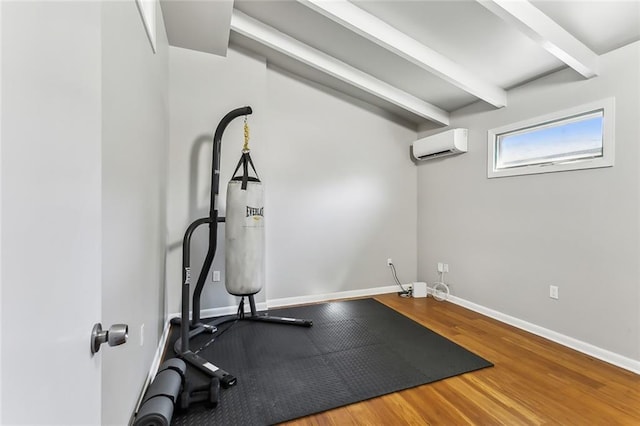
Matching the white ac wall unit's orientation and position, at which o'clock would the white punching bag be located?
The white punching bag is roughly at 12 o'clock from the white ac wall unit.

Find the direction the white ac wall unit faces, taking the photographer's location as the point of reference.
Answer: facing the viewer and to the left of the viewer

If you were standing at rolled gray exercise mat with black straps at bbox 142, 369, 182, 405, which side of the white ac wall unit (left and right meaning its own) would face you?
front

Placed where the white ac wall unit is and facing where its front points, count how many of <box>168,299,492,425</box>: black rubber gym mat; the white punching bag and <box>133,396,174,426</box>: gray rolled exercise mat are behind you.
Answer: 0

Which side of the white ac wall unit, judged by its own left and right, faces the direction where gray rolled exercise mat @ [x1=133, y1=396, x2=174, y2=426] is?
front

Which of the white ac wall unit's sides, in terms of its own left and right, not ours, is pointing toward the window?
left

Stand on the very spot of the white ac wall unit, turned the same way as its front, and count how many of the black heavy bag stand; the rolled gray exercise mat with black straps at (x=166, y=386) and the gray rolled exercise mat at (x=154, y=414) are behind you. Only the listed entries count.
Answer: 0

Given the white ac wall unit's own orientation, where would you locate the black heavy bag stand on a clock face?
The black heavy bag stand is roughly at 12 o'clock from the white ac wall unit.

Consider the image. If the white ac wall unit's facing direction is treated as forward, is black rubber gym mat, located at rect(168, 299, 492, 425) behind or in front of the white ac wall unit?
in front
